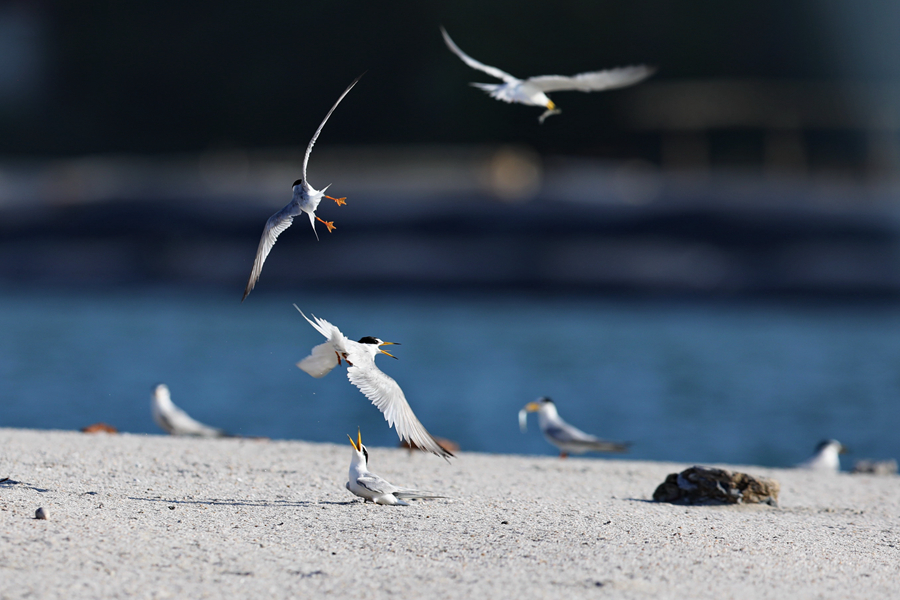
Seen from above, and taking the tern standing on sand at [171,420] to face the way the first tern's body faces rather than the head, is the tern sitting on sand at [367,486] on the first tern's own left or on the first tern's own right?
on the first tern's own left

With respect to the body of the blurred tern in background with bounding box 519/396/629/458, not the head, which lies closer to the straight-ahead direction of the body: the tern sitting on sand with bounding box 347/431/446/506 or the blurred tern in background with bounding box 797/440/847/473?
the tern sitting on sand

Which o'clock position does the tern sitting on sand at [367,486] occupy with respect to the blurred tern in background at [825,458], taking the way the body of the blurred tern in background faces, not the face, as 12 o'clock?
The tern sitting on sand is roughly at 4 o'clock from the blurred tern in background.

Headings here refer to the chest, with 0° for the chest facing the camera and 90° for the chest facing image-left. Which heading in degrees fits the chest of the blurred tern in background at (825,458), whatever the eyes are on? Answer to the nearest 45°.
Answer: approximately 270°

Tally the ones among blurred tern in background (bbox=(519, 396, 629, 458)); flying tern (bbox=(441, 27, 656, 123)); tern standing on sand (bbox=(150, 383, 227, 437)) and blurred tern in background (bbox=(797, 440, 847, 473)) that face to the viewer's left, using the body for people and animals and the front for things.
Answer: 2

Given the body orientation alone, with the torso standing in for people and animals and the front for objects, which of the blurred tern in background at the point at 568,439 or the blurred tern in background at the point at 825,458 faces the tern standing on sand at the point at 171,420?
the blurred tern in background at the point at 568,439

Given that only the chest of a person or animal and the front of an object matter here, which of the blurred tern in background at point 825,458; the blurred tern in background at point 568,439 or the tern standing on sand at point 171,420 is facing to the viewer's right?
the blurred tern in background at point 825,458

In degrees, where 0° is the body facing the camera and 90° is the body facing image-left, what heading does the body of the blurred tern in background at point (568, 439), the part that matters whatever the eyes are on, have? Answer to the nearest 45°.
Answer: approximately 90°

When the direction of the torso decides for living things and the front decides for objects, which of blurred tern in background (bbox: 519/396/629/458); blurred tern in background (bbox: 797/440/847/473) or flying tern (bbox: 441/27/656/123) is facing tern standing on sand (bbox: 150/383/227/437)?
blurred tern in background (bbox: 519/396/629/458)

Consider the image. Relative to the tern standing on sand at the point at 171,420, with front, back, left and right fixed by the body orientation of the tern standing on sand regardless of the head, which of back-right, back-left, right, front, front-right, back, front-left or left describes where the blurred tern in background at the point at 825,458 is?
back

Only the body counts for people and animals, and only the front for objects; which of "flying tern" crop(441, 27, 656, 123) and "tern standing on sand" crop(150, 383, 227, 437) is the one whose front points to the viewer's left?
the tern standing on sand
